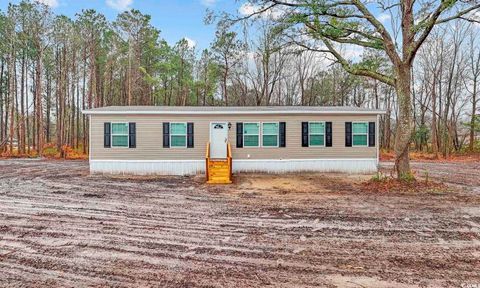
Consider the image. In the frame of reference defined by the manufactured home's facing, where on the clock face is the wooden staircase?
The wooden staircase is roughly at 1 o'clock from the manufactured home.

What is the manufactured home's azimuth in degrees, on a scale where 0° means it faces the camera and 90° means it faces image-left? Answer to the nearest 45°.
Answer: approximately 0°
